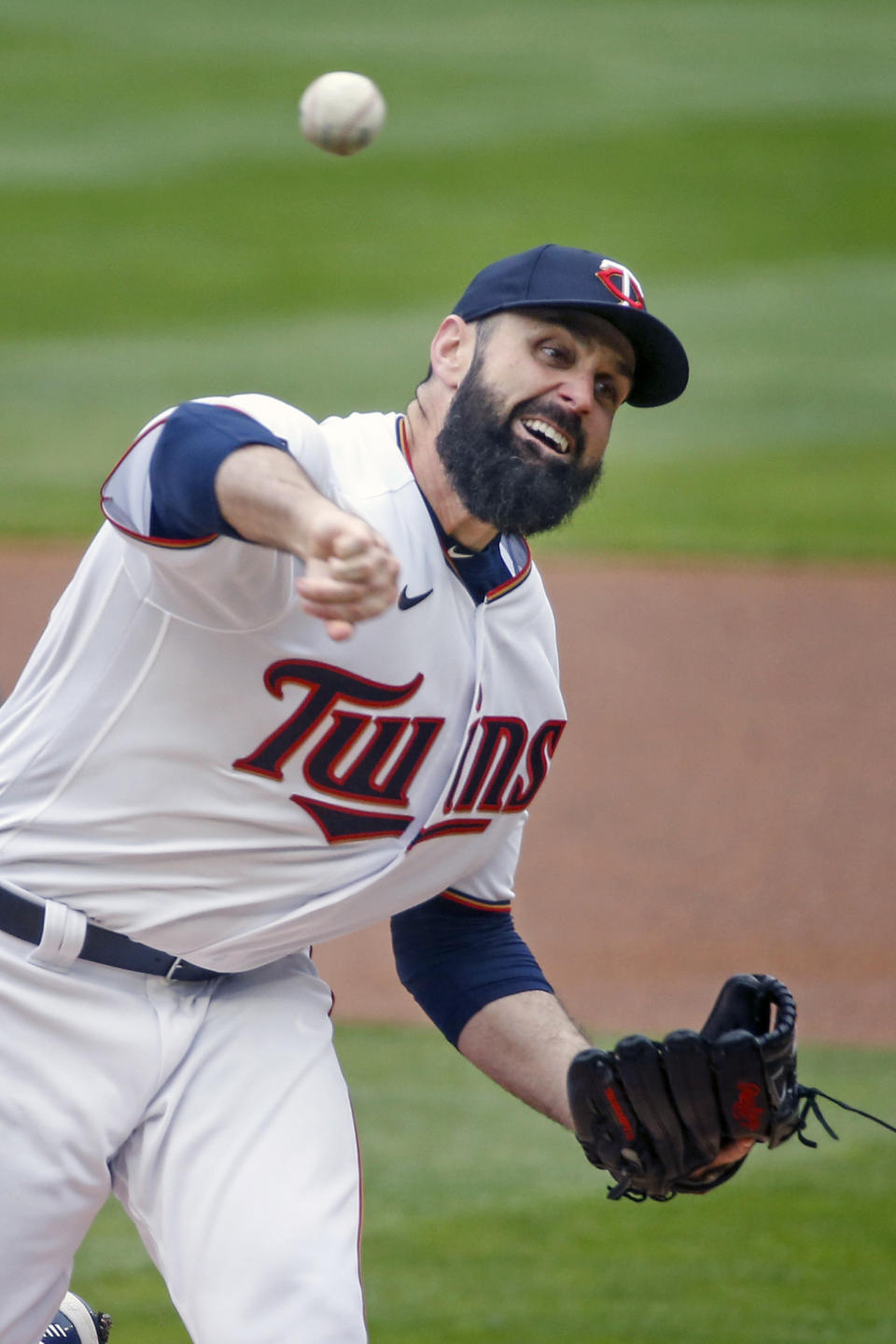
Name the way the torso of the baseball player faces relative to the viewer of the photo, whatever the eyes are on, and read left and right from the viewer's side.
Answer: facing the viewer and to the right of the viewer

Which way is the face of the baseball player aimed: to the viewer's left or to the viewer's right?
to the viewer's right
